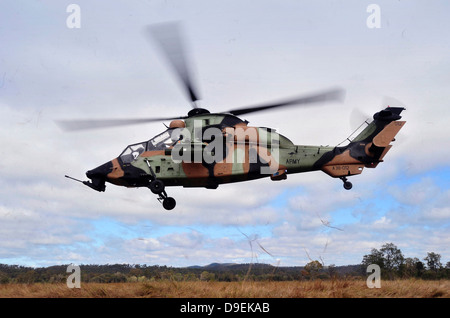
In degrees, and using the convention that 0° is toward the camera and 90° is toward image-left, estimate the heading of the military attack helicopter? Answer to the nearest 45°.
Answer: approximately 90°

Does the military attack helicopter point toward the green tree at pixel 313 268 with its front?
no
